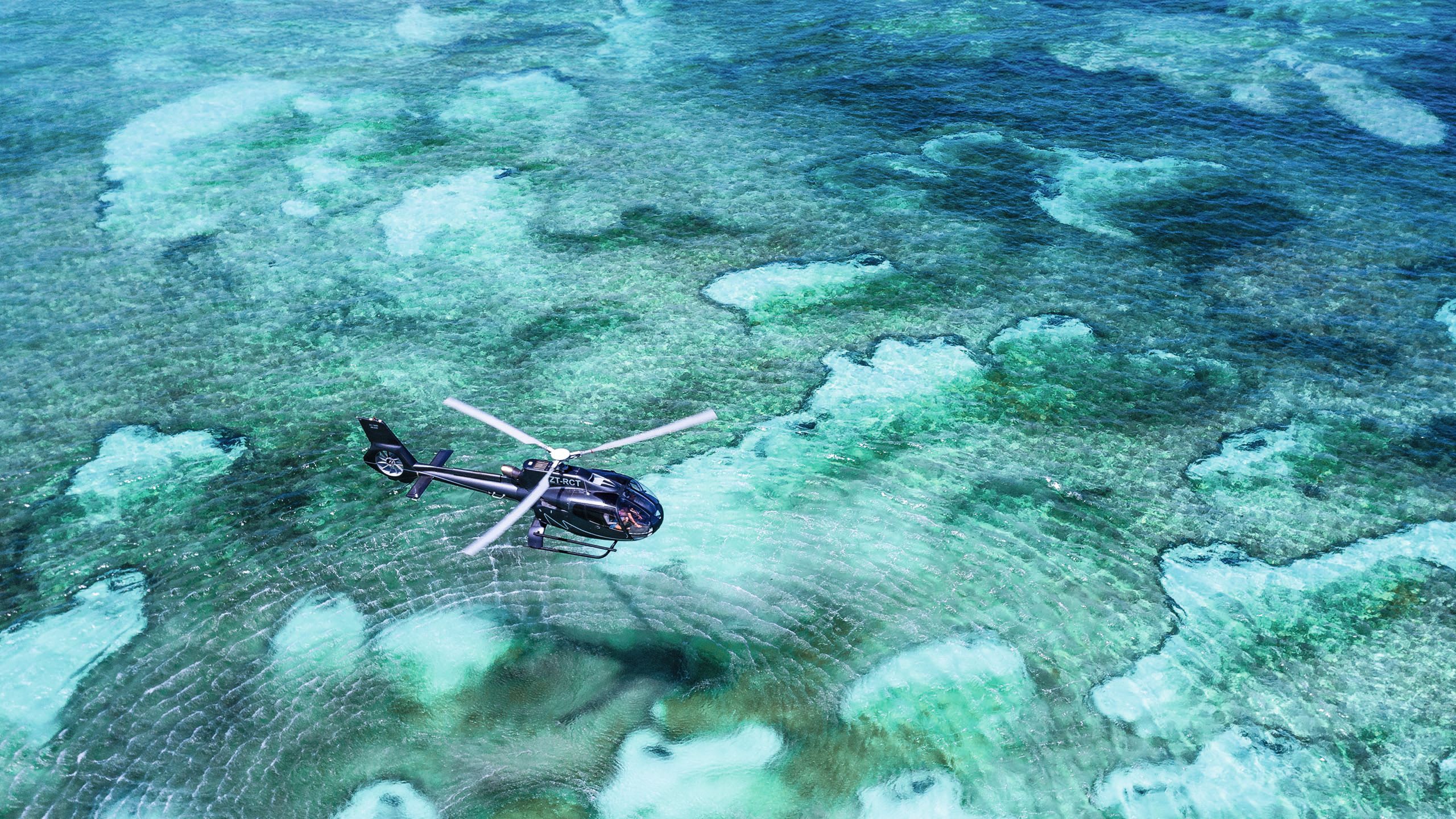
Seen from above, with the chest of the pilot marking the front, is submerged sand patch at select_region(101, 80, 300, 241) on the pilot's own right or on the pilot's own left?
on the pilot's own left

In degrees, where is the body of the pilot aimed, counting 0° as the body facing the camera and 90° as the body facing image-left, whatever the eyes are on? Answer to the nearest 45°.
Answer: approximately 270°

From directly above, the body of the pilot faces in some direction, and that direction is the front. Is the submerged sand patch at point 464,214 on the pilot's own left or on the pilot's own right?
on the pilot's own left

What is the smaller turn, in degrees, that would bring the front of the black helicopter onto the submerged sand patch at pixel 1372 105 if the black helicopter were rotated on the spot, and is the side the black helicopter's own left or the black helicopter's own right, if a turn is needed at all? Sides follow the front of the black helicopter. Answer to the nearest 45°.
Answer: approximately 90° to the black helicopter's own left

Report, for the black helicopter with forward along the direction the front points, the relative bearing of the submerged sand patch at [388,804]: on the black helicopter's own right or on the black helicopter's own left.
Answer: on the black helicopter's own right

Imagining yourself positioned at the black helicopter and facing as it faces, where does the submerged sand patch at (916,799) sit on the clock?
The submerged sand patch is roughly at 12 o'clock from the black helicopter.

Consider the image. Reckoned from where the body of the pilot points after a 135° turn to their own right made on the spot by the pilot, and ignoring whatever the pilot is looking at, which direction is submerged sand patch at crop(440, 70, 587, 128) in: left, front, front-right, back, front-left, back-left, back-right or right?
back-right

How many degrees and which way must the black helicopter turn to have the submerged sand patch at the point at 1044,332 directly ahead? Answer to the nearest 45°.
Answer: approximately 90° to its left

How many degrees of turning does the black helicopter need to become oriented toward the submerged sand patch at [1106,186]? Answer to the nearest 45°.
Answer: approximately 90° to its left

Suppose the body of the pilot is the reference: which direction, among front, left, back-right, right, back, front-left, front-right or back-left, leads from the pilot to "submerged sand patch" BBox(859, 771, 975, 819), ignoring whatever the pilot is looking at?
front-right

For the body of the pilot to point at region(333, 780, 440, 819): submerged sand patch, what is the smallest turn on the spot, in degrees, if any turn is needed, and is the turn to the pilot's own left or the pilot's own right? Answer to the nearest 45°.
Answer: approximately 135° to the pilot's own right

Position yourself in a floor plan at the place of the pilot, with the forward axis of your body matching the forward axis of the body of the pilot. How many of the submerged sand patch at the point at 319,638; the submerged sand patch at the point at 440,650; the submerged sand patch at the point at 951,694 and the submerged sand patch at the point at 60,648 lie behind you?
3

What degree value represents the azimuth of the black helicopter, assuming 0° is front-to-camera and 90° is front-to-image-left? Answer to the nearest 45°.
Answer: approximately 315°
